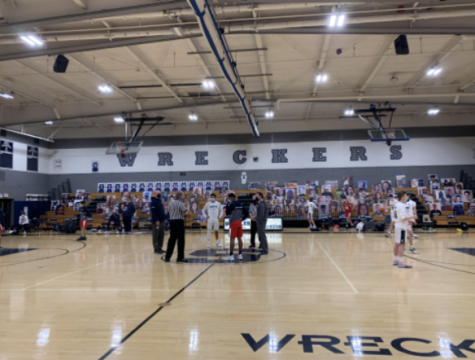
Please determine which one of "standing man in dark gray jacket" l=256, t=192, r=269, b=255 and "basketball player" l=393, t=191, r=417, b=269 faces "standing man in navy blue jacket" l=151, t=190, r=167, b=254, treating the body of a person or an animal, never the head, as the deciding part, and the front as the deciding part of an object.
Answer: "standing man in dark gray jacket" l=256, t=192, r=269, b=255

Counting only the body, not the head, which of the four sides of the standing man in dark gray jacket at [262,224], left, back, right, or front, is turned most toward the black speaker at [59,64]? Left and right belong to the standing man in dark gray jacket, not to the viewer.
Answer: front

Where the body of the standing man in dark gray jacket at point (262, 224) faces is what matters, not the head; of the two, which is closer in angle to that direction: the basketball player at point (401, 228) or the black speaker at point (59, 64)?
the black speaker

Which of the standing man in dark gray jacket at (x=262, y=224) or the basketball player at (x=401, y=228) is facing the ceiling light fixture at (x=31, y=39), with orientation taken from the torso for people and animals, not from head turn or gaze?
the standing man in dark gray jacket

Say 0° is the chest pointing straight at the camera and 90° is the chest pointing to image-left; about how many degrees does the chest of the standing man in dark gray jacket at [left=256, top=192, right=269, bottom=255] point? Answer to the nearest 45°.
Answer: approximately 90°

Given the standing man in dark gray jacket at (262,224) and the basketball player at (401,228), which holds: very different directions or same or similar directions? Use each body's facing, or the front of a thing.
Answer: very different directions

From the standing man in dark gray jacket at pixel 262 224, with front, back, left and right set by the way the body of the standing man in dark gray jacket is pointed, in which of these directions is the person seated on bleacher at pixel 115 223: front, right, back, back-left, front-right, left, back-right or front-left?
front-right

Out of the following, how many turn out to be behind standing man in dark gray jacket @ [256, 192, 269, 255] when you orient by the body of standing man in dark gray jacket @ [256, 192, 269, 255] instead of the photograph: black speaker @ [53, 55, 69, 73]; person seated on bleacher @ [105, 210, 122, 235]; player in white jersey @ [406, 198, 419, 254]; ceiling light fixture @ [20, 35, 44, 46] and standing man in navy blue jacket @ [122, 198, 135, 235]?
1

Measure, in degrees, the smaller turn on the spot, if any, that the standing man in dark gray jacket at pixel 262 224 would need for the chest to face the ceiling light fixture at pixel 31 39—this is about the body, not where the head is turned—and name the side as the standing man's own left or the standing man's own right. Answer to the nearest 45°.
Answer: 0° — they already face it

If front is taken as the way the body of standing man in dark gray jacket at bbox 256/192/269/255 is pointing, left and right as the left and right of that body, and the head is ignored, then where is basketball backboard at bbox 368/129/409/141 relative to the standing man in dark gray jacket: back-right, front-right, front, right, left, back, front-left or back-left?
back-right

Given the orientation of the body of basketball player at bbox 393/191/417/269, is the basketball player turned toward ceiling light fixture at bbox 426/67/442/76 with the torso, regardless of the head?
no

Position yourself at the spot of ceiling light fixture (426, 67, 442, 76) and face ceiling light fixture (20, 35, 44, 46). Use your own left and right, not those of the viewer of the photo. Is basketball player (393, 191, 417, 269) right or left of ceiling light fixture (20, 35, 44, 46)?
left
